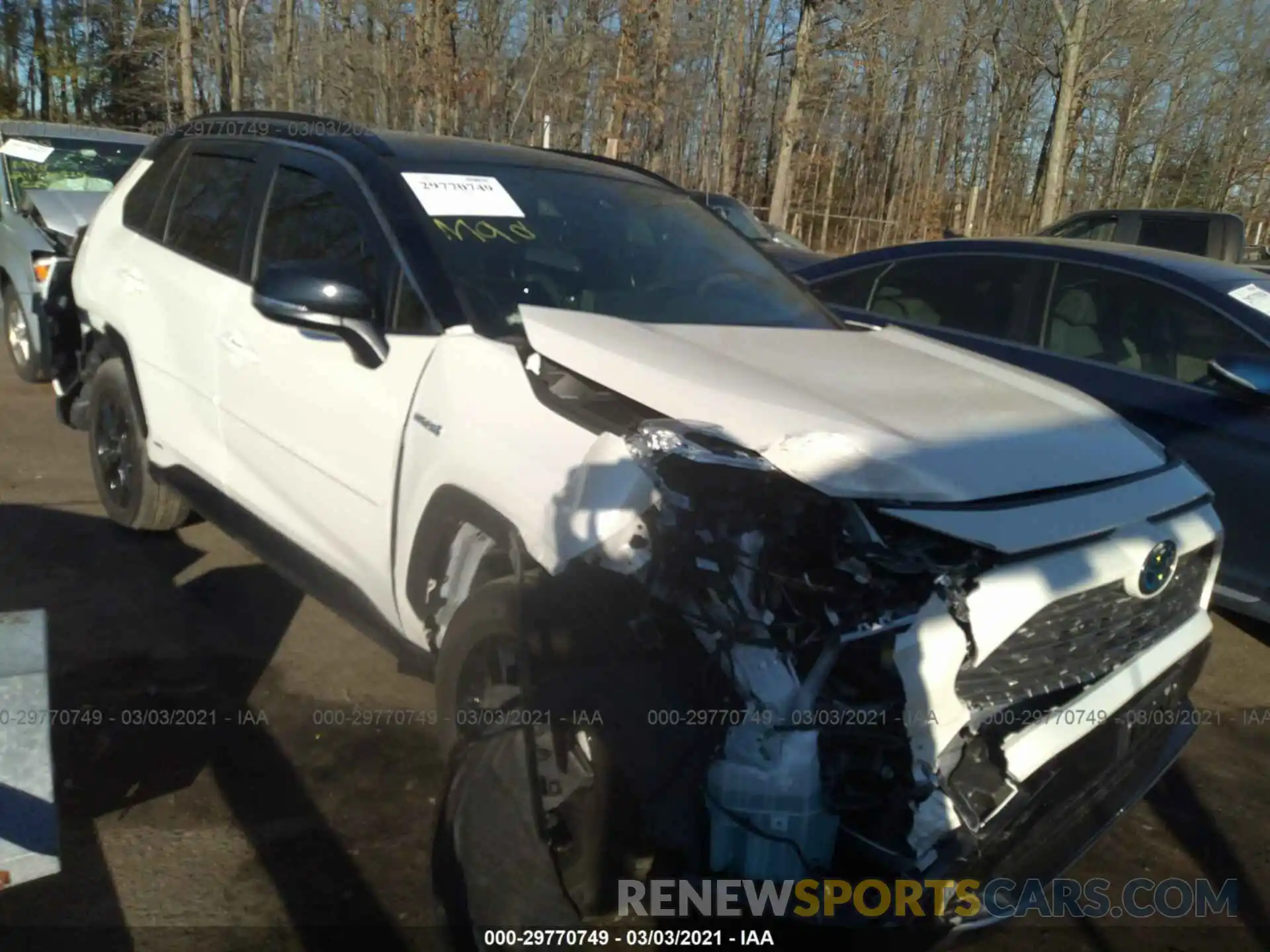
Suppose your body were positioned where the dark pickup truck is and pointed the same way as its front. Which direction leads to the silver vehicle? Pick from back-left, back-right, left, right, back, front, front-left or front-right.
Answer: front-left

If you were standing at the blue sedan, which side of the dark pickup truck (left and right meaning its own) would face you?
left

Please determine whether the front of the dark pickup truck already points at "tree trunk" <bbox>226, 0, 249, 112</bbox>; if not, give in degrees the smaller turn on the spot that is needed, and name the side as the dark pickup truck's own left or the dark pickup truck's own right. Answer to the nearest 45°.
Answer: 0° — it already faces it

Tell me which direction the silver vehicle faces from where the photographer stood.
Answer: facing the viewer and to the right of the viewer

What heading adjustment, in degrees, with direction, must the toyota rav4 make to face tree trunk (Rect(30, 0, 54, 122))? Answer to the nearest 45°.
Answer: approximately 180°

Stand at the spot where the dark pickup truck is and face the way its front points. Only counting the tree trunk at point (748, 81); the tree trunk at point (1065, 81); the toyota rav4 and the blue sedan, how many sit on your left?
2

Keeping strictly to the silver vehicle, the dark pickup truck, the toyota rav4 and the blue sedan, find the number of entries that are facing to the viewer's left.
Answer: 1

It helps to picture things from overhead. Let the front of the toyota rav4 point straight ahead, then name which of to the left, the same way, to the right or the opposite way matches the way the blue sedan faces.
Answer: the same way

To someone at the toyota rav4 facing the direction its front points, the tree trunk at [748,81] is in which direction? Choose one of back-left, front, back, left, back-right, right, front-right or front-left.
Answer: back-left

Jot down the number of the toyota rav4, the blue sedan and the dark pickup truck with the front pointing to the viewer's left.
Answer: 1

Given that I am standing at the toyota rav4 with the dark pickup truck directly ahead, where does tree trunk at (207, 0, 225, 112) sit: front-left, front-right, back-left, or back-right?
front-left

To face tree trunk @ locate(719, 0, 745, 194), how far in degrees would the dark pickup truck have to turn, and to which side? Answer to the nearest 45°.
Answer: approximately 45° to its right

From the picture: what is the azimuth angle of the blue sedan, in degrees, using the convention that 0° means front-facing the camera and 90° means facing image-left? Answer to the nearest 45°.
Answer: approximately 315°

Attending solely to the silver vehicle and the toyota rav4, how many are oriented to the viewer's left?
0

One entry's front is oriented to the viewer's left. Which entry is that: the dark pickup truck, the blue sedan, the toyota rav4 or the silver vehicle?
the dark pickup truck

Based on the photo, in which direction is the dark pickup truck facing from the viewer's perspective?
to the viewer's left

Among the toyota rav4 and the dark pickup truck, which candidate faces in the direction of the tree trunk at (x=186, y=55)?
the dark pickup truck

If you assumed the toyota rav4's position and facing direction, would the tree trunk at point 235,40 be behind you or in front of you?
behind
